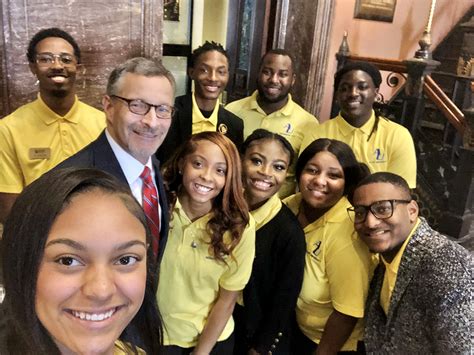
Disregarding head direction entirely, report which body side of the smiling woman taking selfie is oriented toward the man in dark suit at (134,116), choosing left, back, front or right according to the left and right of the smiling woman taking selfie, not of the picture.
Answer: back

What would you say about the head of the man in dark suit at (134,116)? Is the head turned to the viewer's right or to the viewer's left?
to the viewer's right

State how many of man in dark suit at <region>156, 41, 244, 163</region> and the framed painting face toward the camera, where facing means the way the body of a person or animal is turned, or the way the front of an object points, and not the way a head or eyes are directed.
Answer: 2

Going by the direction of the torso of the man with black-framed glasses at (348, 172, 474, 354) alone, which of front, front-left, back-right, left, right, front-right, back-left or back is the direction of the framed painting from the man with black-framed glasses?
back-right

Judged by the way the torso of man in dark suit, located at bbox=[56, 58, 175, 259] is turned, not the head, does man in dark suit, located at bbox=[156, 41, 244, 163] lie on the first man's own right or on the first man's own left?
on the first man's own left

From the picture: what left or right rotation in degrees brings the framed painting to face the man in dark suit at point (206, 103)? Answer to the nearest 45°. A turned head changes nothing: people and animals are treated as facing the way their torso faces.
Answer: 0° — it already faces them

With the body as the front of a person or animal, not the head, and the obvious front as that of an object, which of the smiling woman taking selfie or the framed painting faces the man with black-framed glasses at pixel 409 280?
the framed painting

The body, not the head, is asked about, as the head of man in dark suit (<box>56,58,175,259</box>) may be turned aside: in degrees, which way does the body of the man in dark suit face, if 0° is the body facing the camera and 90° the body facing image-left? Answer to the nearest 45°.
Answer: approximately 315°

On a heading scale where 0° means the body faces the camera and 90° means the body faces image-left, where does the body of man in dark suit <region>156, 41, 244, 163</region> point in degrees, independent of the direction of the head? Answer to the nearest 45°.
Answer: approximately 0°
